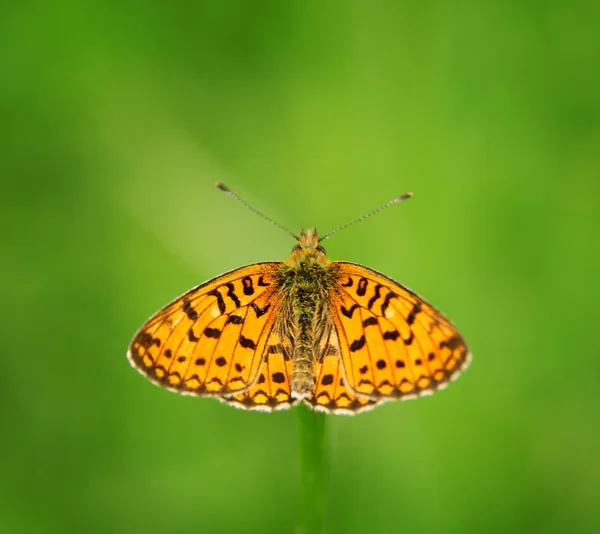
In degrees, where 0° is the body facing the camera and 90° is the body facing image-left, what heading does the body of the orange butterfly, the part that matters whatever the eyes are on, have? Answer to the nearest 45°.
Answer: approximately 180°
